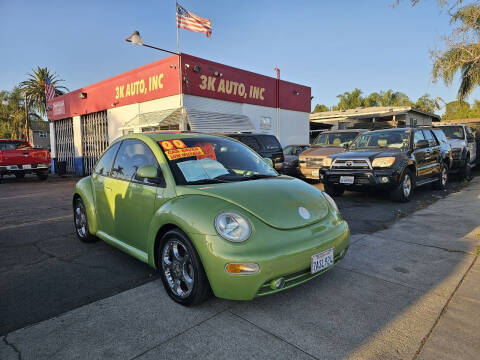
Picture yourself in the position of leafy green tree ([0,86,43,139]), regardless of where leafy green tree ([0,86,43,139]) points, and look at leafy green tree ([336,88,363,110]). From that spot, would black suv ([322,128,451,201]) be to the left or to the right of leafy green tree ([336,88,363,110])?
right

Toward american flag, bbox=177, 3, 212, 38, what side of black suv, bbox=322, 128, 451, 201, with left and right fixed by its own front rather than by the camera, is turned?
right

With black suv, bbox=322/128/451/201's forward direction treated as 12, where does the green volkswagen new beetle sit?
The green volkswagen new beetle is roughly at 11 o'clock from the black suv.

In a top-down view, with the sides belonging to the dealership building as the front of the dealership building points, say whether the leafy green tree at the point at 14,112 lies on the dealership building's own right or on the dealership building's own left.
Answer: on the dealership building's own right

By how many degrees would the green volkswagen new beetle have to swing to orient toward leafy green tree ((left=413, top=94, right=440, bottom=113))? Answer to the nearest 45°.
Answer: approximately 90° to its left

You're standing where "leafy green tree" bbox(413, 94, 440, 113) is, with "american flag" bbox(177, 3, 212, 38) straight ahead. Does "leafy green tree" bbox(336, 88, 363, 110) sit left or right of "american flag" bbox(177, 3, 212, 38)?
right
